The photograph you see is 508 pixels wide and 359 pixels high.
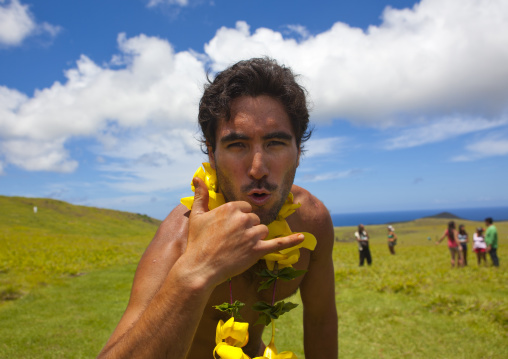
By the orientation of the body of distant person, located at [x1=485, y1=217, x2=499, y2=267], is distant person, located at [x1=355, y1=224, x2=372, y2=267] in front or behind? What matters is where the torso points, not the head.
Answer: in front

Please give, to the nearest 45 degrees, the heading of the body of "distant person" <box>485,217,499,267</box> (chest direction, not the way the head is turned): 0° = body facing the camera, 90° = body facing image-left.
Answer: approximately 90°

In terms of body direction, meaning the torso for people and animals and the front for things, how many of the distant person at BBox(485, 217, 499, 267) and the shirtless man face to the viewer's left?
1

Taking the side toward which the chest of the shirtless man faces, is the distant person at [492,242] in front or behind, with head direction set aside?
behind

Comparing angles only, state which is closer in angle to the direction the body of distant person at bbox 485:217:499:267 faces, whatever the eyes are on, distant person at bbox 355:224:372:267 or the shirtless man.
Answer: the distant person

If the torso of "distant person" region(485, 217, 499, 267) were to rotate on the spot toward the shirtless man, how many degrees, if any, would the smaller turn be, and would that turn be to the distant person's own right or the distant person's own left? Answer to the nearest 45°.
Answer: approximately 90° to the distant person's own left
